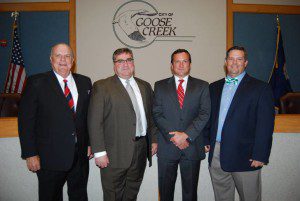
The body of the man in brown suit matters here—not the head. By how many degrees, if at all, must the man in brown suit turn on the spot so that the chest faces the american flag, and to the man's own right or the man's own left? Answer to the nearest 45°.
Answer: approximately 180°

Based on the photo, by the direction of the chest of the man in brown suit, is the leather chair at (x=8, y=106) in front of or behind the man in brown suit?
behind

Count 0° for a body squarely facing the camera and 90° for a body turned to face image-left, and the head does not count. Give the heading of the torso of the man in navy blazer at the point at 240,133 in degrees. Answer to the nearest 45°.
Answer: approximately 45°

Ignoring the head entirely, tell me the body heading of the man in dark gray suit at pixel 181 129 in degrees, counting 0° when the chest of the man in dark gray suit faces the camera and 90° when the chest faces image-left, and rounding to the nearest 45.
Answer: approximately 0°

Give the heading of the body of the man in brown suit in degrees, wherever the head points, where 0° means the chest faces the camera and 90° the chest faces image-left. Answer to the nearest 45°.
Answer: approximately 315°

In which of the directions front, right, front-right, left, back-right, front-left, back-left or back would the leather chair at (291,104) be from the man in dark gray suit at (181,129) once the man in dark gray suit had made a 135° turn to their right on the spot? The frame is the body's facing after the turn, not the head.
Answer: right
